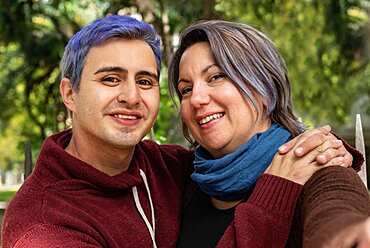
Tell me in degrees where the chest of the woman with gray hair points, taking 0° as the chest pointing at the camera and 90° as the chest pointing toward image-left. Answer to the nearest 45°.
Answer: approximately 45°

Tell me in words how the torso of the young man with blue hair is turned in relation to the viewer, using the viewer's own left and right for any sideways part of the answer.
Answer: facing the viewer and to the right of the viewer

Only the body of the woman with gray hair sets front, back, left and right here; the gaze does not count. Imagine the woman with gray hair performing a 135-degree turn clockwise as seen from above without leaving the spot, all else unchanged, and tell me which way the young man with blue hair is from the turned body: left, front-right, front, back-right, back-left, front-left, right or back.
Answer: left
